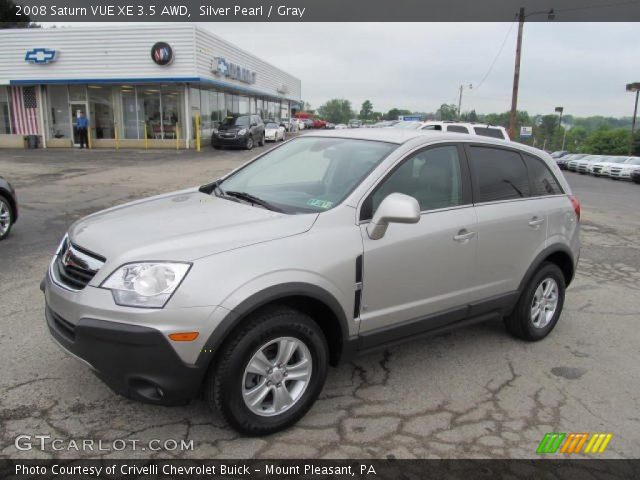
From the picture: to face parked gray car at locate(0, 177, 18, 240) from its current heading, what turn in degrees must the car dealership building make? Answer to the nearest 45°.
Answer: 0° — it already faces it

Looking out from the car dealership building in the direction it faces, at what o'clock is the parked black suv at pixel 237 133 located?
The parked black suv is roughly at 10 o'clock from the car dealership building.

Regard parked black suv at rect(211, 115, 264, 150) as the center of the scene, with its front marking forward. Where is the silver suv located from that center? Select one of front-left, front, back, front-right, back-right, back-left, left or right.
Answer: front-left

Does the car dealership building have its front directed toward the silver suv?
yes

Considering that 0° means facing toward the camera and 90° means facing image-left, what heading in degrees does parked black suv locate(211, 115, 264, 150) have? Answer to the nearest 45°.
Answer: approximately 45°

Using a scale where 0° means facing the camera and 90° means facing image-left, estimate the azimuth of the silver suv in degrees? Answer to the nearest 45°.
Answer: approximately 45°
